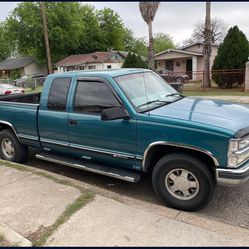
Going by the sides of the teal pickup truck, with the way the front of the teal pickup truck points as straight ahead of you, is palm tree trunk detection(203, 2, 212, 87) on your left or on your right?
on your left

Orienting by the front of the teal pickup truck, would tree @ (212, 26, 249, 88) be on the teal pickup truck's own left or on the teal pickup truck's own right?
on the teal pickup truck's own left

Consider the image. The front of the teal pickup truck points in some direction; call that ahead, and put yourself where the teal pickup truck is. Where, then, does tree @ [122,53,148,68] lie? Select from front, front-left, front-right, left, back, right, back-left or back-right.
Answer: back-left

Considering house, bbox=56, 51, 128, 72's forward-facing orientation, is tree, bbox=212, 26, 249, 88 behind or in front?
in front

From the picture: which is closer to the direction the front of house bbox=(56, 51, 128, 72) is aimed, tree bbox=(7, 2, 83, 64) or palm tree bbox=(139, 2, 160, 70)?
the palm tree

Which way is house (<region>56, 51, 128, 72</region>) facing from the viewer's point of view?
toward the camera

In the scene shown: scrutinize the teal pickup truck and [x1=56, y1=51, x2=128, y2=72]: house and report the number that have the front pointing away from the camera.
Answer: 0

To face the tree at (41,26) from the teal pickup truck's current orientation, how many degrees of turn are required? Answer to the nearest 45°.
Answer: approximately 135° to its left

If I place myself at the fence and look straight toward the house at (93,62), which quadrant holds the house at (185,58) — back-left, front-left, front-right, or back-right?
front-right
